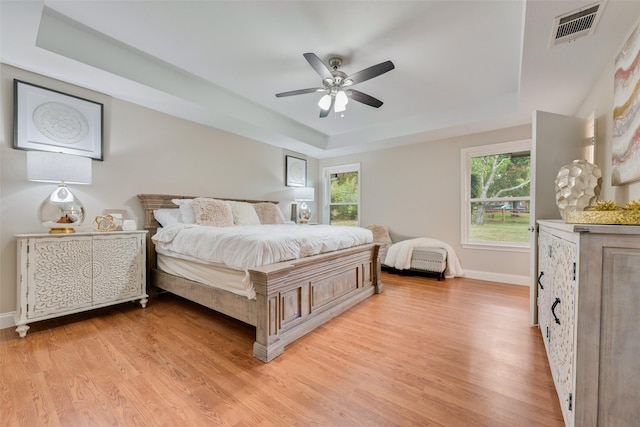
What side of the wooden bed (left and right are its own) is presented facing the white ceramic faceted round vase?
front

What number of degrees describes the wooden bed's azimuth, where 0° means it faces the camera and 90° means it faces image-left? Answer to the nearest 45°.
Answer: approximately 315°

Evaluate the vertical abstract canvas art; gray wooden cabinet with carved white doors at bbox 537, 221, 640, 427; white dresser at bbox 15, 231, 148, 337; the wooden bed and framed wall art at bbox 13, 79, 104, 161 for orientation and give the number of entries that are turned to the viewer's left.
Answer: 2

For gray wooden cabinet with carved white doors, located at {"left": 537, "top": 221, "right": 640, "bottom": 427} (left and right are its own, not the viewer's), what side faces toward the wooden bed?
front

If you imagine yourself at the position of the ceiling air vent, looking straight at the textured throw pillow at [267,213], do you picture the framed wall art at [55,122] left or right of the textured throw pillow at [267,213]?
left

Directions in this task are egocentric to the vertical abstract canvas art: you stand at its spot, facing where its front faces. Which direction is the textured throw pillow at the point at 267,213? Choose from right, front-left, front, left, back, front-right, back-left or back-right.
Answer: front

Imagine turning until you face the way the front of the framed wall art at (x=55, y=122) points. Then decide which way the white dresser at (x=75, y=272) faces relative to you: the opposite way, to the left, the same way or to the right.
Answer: the same way

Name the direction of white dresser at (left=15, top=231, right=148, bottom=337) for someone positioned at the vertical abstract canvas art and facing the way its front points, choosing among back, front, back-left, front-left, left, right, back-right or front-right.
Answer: front-left

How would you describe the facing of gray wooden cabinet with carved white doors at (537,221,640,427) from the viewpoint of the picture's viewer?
facing to the left of the viewer

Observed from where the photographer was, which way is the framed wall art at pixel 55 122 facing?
facing the viewer and to the right of the viewer

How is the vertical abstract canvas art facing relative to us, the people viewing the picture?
facing to the left of the viewer

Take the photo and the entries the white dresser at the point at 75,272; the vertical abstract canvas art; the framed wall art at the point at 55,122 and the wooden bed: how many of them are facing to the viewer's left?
1

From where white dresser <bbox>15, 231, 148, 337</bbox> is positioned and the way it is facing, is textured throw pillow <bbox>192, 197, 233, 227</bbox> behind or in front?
in front
